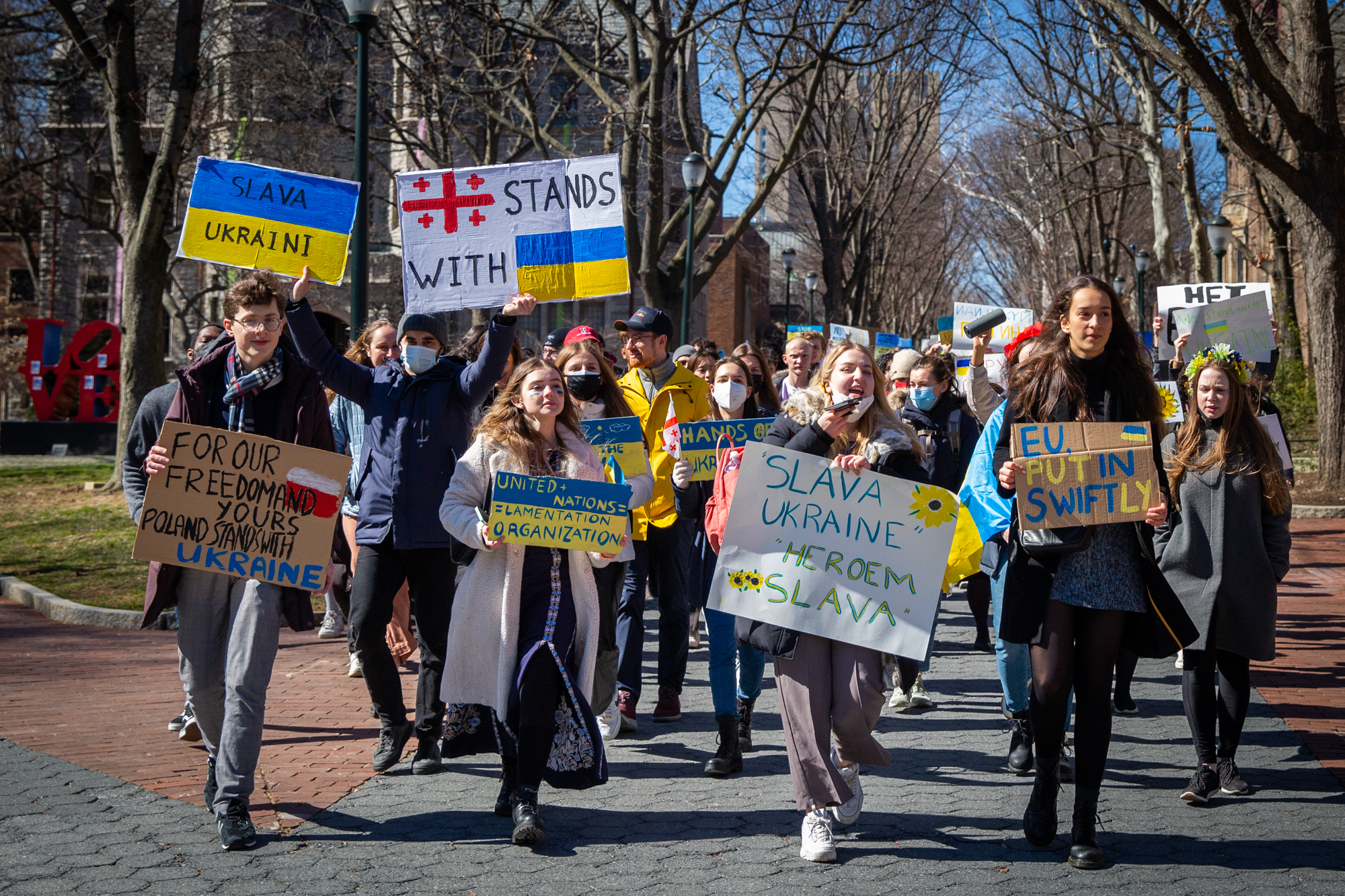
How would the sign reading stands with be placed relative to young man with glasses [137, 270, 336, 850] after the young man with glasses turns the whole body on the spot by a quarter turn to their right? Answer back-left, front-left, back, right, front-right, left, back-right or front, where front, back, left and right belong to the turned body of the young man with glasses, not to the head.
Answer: back-right

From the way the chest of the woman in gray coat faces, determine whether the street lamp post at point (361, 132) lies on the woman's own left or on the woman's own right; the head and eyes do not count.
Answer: on the woman's own right

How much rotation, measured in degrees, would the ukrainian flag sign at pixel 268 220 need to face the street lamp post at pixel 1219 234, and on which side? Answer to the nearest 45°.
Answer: approximately 135° to its left

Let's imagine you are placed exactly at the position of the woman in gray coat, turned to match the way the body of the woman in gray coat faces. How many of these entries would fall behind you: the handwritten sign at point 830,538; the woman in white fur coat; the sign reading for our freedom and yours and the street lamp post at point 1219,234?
1

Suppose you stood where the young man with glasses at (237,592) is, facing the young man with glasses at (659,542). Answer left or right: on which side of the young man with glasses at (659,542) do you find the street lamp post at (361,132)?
left

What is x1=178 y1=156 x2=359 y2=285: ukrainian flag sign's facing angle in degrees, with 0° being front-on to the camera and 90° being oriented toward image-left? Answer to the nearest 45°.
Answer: approximately 0°
